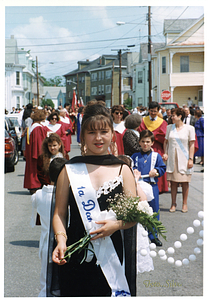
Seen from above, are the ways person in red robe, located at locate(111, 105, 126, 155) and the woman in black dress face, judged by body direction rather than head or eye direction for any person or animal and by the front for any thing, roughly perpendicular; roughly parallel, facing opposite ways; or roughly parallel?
roughly parallel

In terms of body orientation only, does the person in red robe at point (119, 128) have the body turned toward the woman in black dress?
yes

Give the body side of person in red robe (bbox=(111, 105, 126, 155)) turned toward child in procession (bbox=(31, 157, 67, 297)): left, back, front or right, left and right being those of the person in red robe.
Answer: front

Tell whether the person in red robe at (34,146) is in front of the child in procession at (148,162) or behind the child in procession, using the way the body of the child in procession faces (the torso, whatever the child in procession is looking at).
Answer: behind

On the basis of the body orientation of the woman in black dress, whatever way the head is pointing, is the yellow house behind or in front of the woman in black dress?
behind

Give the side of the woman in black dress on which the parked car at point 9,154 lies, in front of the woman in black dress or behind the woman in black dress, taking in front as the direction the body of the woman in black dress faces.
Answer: behind

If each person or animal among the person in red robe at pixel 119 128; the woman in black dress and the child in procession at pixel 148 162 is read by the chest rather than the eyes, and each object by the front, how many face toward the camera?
3

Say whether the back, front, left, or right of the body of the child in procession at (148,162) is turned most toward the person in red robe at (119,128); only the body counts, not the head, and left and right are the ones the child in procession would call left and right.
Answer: back

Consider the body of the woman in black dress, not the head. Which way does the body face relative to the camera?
toward the camera

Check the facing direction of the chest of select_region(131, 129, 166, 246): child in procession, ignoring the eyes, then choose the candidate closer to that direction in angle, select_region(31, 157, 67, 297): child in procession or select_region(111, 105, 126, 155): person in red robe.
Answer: the child in procession

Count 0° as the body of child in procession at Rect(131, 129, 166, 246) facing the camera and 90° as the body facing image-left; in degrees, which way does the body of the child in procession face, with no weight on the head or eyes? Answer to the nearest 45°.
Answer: approximately 0°
